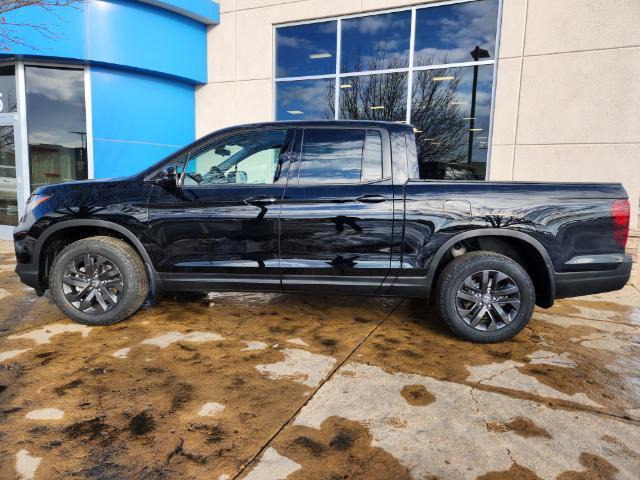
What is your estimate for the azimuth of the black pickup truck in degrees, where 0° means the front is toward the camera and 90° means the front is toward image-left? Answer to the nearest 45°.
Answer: approximately 90°

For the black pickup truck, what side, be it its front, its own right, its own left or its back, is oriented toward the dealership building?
right
